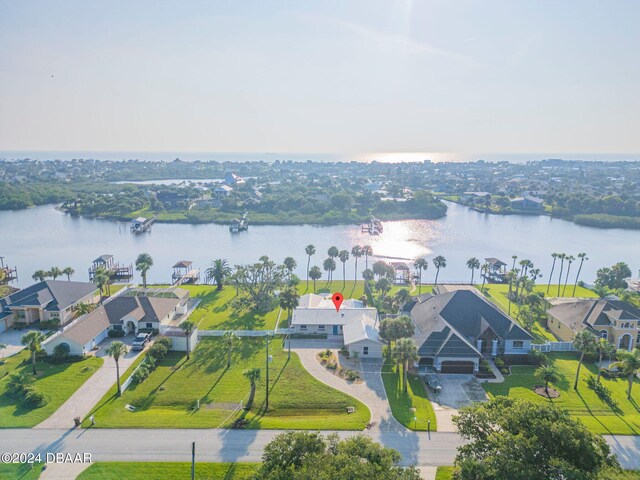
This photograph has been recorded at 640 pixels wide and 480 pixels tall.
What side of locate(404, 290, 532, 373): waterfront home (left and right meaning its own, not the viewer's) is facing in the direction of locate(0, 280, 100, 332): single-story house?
right

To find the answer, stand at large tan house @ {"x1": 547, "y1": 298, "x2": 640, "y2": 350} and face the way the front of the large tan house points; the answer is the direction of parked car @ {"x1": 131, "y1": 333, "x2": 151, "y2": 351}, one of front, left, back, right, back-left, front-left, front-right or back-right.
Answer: front-right

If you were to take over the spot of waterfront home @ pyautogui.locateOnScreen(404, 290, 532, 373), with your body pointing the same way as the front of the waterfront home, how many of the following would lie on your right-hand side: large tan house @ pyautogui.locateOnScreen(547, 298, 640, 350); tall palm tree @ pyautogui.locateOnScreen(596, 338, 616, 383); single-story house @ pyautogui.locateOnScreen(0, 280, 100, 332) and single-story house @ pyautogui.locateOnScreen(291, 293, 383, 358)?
2

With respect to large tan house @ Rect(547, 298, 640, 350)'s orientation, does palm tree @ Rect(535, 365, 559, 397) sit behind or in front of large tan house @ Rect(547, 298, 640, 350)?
in front

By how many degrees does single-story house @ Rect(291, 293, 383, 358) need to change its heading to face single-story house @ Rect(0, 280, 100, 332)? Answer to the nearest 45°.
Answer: approximately 90° to its right

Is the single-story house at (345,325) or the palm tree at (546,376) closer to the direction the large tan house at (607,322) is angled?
the palm tree

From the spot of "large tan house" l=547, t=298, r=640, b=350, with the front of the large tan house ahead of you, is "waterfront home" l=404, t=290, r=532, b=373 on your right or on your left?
on your right

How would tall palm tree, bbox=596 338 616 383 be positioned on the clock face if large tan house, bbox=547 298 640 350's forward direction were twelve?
The tall palm tree is roughly at 12 o'clock from the large tan house.

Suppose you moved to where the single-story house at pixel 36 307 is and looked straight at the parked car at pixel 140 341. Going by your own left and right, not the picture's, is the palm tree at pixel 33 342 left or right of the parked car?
right

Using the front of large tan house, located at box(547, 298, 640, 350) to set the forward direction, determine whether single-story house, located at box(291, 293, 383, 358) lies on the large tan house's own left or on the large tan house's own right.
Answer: on the large tan house's own right

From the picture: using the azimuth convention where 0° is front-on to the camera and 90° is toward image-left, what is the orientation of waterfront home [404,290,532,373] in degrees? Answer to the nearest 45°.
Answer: approximately 0°

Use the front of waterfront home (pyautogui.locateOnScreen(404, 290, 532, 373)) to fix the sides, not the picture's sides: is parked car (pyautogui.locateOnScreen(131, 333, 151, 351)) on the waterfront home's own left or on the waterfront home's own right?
on the waterfront home's own right
